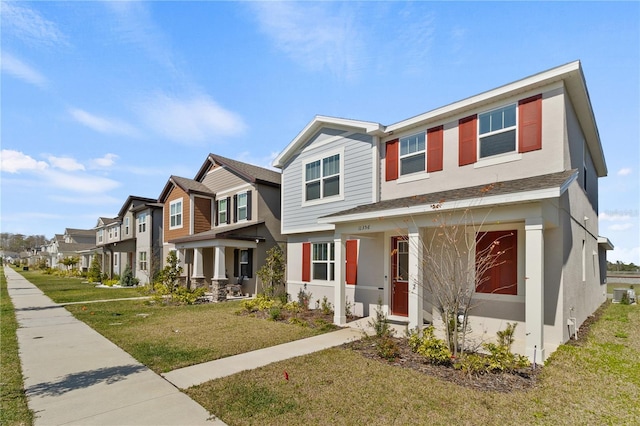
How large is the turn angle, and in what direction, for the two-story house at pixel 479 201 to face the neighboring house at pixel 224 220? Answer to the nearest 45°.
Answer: approximately 90° to its right

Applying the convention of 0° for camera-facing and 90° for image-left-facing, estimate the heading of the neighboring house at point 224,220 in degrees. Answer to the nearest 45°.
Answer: approximately 45°

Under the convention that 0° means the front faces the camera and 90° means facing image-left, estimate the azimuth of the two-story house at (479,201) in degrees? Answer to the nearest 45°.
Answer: approximately 45°

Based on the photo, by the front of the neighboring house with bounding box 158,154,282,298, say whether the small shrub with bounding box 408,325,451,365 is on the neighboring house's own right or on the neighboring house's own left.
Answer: on the neighboring house's own left

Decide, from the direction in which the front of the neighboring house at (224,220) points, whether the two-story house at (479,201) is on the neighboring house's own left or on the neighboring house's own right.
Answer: on the neighboring house's own left

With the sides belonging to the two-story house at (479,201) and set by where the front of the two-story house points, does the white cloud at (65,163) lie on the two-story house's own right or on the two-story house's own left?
on the two-story house's own right
